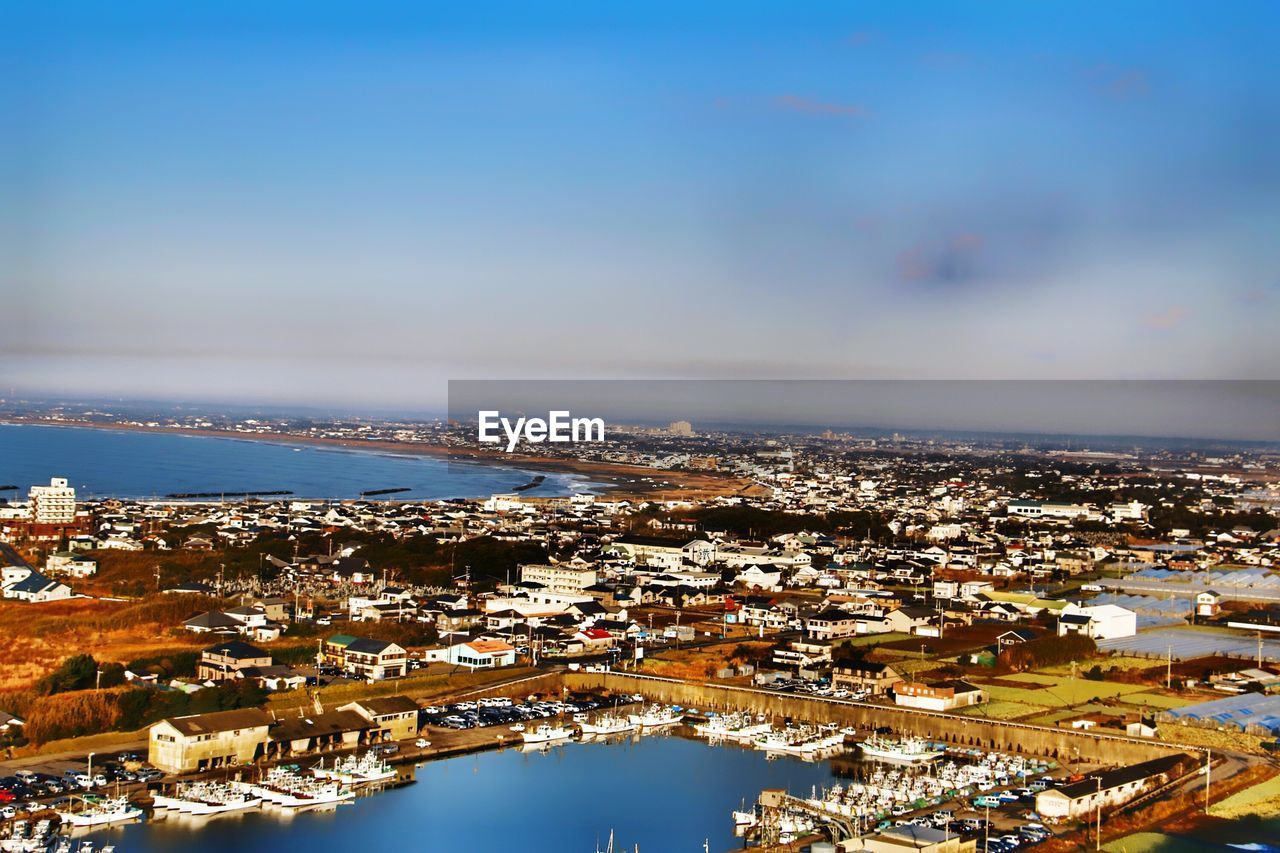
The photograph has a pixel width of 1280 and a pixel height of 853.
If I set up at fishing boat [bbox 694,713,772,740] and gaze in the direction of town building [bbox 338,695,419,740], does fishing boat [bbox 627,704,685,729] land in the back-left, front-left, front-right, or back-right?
front-right

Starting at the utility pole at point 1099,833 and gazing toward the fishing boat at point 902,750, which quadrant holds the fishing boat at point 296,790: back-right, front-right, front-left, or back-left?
front-left

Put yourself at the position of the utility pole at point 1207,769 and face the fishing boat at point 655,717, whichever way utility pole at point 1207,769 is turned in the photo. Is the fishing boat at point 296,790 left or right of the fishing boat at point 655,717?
left

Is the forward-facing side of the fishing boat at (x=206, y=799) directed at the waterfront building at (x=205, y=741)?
no
